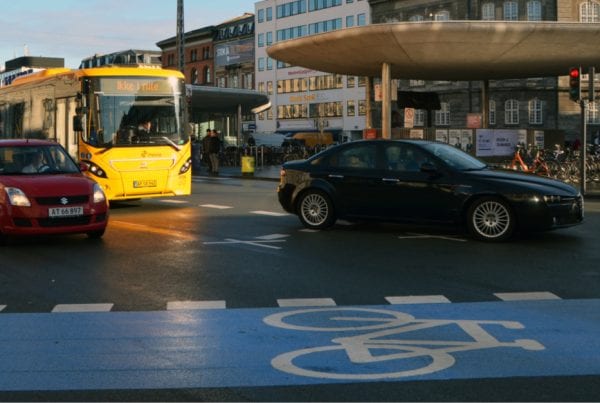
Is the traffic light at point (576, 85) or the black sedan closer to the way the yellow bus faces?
the black sedan

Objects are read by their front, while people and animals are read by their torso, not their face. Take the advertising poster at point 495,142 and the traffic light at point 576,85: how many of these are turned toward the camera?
2

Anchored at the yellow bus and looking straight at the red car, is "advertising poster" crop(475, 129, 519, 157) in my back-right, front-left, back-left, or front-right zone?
back-left

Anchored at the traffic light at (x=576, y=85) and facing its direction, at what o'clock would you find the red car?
The red car is roughly at 1 o'clock from the traffic light.

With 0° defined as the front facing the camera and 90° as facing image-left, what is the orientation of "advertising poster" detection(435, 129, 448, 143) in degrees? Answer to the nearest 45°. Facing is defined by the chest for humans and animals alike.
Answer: approximately 0°

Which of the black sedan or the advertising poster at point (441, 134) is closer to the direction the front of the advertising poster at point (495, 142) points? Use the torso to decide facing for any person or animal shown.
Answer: the black sedan

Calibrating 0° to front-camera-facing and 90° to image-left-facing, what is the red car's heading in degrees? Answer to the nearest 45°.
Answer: approximately 315°
